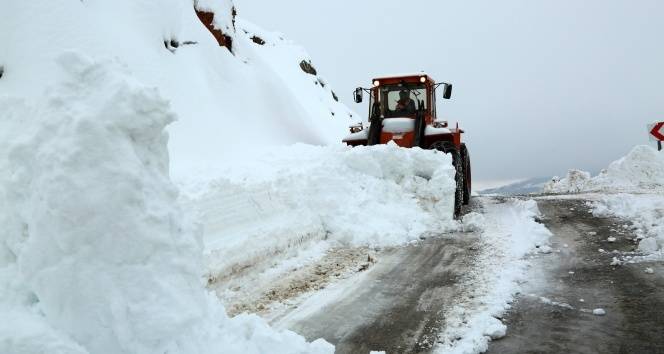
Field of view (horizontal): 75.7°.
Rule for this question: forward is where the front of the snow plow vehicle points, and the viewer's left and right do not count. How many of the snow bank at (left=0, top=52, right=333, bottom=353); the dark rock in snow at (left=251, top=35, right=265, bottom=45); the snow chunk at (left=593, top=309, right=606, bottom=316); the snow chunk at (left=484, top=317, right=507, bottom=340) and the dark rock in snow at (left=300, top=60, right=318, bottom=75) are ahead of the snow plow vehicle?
3

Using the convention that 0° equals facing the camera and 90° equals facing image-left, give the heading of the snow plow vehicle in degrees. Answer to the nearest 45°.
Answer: approximately 0°

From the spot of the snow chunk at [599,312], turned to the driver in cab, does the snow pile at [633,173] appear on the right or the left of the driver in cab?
right

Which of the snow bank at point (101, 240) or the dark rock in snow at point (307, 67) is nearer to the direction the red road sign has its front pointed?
the snow bank

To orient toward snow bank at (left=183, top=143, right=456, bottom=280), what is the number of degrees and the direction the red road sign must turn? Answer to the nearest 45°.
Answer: approximately 45° to its right

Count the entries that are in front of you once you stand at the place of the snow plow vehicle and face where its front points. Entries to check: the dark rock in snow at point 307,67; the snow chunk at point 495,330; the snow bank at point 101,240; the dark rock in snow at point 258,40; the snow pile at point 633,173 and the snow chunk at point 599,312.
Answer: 3

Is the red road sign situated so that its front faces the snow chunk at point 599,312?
yes

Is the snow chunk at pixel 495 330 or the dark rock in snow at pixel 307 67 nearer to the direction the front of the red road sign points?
the snow chunk

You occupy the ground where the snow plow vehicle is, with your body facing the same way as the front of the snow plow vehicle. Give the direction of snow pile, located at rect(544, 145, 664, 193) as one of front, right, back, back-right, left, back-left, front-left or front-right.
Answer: back-left

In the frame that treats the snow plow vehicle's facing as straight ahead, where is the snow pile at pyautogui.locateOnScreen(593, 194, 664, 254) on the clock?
The snow pile is roughly at 10 o'clock from the snow plow vehicle.
